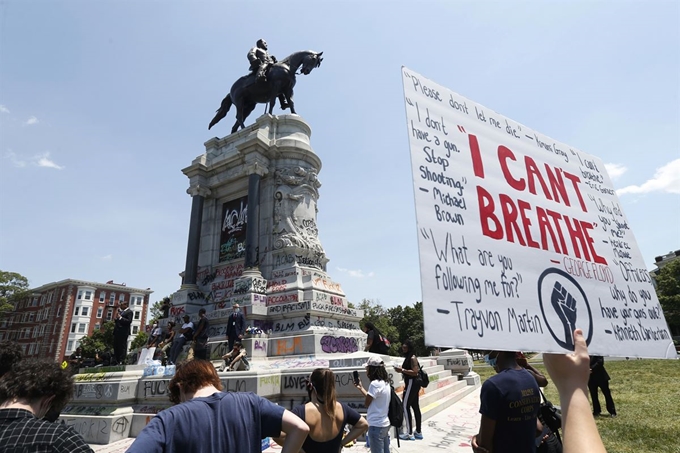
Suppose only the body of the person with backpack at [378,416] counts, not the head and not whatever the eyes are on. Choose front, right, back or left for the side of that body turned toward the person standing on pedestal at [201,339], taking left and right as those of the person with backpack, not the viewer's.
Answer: front

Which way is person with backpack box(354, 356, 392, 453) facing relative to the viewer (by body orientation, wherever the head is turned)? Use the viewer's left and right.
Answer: facing away from the viewer and to the left of the viewer

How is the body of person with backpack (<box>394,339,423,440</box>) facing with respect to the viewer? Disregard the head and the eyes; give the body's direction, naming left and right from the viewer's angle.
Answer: facing to the left of the viewer

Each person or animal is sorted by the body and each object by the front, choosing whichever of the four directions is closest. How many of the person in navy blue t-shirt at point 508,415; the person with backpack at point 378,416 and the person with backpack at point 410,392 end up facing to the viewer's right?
0

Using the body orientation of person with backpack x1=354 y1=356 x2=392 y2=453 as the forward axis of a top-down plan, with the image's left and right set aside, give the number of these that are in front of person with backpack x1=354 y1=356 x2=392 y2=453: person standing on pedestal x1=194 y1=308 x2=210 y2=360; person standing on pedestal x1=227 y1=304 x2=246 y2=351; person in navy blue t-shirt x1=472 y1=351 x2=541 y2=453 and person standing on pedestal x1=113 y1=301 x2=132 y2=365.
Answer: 3

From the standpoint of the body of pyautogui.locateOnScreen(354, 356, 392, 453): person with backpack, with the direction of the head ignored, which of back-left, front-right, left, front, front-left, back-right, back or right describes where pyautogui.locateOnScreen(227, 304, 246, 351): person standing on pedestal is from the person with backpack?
front

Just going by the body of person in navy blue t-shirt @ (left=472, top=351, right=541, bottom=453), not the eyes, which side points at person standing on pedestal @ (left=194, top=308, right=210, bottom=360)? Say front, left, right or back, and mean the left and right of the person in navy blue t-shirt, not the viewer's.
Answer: front

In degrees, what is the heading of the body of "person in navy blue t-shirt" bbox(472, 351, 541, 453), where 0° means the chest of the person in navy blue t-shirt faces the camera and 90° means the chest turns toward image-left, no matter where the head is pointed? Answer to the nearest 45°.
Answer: approximately 135°
